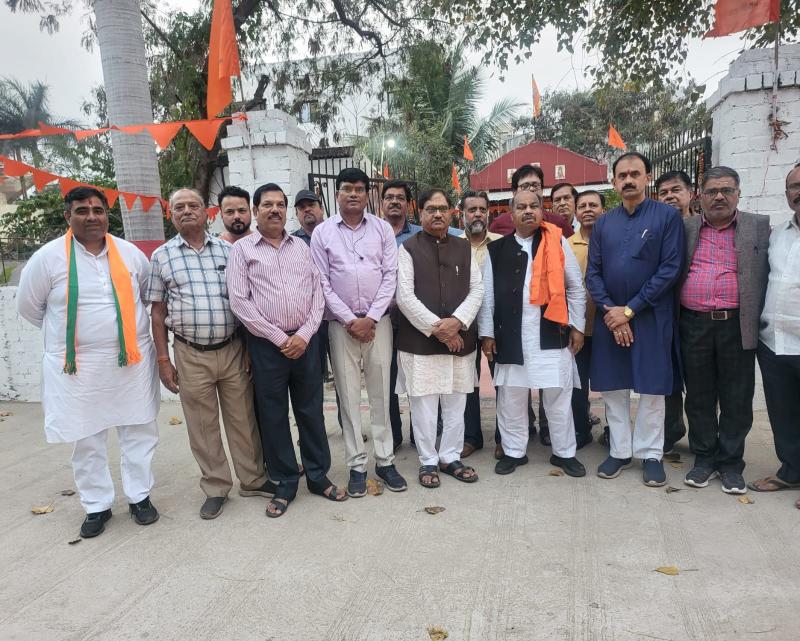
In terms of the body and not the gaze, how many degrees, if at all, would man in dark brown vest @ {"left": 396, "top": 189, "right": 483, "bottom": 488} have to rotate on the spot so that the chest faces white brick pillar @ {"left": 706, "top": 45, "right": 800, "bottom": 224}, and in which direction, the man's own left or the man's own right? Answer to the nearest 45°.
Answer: approximately 135° to the man's own left

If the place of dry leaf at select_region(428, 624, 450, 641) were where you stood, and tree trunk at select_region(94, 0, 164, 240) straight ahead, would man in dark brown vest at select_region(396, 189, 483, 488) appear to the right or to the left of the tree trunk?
right

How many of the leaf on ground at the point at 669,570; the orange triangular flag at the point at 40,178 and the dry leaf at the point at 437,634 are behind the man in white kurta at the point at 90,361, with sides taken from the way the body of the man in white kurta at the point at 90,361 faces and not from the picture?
1

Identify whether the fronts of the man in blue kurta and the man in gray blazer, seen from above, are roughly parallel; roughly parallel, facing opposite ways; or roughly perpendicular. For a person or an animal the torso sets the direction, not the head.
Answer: roughly parallel

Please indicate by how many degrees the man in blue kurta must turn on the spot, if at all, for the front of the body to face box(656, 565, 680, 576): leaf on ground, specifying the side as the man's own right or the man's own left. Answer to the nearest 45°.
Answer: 0° — they already face it

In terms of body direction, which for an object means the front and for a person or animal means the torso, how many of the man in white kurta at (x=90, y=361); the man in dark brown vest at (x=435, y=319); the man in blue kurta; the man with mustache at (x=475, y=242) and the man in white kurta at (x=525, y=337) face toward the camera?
5

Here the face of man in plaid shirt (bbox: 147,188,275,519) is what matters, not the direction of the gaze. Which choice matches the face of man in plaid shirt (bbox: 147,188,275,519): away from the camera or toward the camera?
toward the camera

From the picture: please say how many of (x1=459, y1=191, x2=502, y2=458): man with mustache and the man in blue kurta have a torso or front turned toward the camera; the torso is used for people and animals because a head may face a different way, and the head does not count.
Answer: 2

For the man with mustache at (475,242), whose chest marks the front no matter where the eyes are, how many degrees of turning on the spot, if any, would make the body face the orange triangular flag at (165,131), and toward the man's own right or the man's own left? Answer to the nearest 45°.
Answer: approximately 90° to the man's own right

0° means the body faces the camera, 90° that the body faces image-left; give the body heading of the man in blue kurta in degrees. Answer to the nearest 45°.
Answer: approximately 0°

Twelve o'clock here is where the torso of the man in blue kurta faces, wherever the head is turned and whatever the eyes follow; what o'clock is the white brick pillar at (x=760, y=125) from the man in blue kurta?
The white brick pillar is roughly at 7 o'clock from the man in blue kurta.

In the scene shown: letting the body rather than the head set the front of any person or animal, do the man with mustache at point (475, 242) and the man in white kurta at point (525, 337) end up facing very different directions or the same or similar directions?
same or similar directions

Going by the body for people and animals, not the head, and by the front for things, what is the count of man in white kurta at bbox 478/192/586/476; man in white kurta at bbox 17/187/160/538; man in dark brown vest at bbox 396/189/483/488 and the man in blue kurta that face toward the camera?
4

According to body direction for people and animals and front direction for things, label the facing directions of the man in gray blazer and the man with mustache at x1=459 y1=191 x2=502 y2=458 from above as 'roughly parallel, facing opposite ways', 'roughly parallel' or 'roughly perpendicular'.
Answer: roughly parallel

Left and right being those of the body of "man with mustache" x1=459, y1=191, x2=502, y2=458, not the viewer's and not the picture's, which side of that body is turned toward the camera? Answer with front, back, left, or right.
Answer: front

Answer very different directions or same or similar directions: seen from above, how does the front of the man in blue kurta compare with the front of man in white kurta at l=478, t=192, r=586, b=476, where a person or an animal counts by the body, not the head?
same or similar directions

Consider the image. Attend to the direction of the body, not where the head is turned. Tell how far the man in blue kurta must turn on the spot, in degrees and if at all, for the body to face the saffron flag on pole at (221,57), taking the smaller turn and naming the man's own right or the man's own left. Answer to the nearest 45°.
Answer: approximately 90° to the man's own right

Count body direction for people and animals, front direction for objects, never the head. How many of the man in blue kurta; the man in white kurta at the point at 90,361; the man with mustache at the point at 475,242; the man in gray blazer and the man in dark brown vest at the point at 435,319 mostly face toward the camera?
5
